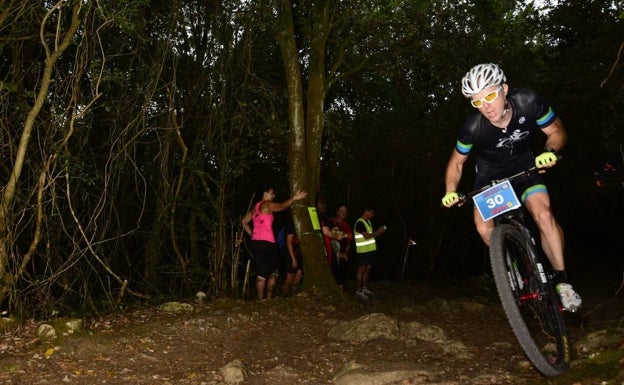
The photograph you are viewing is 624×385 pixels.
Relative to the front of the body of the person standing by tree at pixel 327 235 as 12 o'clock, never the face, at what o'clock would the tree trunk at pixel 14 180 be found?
The tree trunk is roughly at 4 o'clock from the person standing by tree.

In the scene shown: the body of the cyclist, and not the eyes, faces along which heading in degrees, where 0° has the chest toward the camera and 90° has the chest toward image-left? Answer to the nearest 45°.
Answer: approximately 0°

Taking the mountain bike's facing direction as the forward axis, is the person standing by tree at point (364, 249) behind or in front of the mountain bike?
behind

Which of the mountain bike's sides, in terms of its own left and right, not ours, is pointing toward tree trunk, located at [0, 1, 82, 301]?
right

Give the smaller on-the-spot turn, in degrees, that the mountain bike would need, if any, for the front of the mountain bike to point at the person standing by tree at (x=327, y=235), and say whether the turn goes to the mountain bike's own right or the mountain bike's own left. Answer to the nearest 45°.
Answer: approximately 135° to the mountain bike's own right
